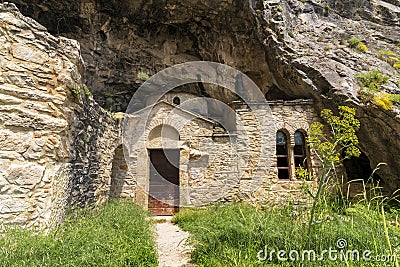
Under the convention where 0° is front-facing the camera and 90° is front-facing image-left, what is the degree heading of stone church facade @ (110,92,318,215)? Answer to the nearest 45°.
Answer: approximately 0°

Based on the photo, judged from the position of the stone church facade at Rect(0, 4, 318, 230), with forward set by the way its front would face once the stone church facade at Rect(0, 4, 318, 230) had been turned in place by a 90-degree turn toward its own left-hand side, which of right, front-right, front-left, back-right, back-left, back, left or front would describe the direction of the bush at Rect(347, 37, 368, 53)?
front

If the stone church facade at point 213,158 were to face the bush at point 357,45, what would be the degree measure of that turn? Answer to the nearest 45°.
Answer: approximately 90° to its left

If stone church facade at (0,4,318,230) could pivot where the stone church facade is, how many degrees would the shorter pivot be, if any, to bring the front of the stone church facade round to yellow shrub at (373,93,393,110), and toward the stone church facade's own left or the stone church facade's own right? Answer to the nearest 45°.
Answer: approximately 90° to the stone church facade's own left

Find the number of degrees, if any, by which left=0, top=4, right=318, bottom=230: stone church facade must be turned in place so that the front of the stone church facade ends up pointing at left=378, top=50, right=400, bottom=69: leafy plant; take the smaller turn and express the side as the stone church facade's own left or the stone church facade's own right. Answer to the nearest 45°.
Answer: approximately 90° to the stone church facade's own left

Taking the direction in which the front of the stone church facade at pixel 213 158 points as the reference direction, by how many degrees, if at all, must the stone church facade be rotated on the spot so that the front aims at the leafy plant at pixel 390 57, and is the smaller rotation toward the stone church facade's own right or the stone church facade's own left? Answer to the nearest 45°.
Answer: approximately 90° to the stone church facade's own left
